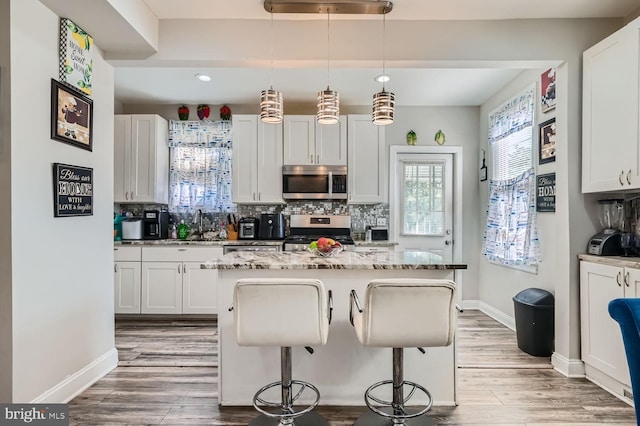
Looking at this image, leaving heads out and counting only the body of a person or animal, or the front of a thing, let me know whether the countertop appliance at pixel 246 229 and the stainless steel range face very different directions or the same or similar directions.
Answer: same or similar directions

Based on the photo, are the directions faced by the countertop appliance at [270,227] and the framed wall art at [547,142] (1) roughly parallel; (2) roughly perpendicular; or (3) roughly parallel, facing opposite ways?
roughly perpendicular

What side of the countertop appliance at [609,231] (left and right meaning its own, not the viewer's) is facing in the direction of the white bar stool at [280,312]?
front

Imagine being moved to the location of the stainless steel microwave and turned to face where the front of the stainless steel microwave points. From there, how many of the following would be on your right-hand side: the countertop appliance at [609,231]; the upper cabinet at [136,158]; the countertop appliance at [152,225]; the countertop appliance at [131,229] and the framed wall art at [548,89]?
3

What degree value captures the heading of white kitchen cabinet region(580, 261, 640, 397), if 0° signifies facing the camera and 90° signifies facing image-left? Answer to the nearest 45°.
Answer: approximately 45°

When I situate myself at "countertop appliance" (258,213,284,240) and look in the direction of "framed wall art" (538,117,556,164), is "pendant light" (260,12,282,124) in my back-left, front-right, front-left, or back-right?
front-right

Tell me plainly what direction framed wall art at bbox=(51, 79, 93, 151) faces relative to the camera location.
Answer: facing the viewer and to the right of the viewer

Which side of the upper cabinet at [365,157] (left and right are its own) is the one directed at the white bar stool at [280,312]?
front

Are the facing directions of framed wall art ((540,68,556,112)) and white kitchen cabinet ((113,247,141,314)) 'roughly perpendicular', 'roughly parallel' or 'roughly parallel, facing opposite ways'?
roughly perpendicular

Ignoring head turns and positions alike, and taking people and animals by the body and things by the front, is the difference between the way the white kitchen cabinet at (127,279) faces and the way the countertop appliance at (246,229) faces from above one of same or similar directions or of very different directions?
same or similar directions

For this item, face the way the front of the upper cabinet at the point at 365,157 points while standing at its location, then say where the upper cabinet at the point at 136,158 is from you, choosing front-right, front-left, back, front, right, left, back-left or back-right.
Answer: right

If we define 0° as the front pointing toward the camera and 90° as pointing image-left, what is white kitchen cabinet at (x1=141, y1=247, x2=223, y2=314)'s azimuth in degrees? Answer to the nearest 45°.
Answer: approximately 0°

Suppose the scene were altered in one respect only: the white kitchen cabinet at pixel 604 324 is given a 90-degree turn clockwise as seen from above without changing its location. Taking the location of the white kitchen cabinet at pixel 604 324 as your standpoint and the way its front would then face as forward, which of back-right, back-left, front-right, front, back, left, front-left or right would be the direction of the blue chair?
back-left

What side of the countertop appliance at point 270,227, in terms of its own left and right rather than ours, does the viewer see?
front

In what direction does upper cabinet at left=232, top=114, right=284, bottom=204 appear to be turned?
toward the camera

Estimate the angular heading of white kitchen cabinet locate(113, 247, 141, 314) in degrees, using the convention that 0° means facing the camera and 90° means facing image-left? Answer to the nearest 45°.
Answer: approximately 0°
